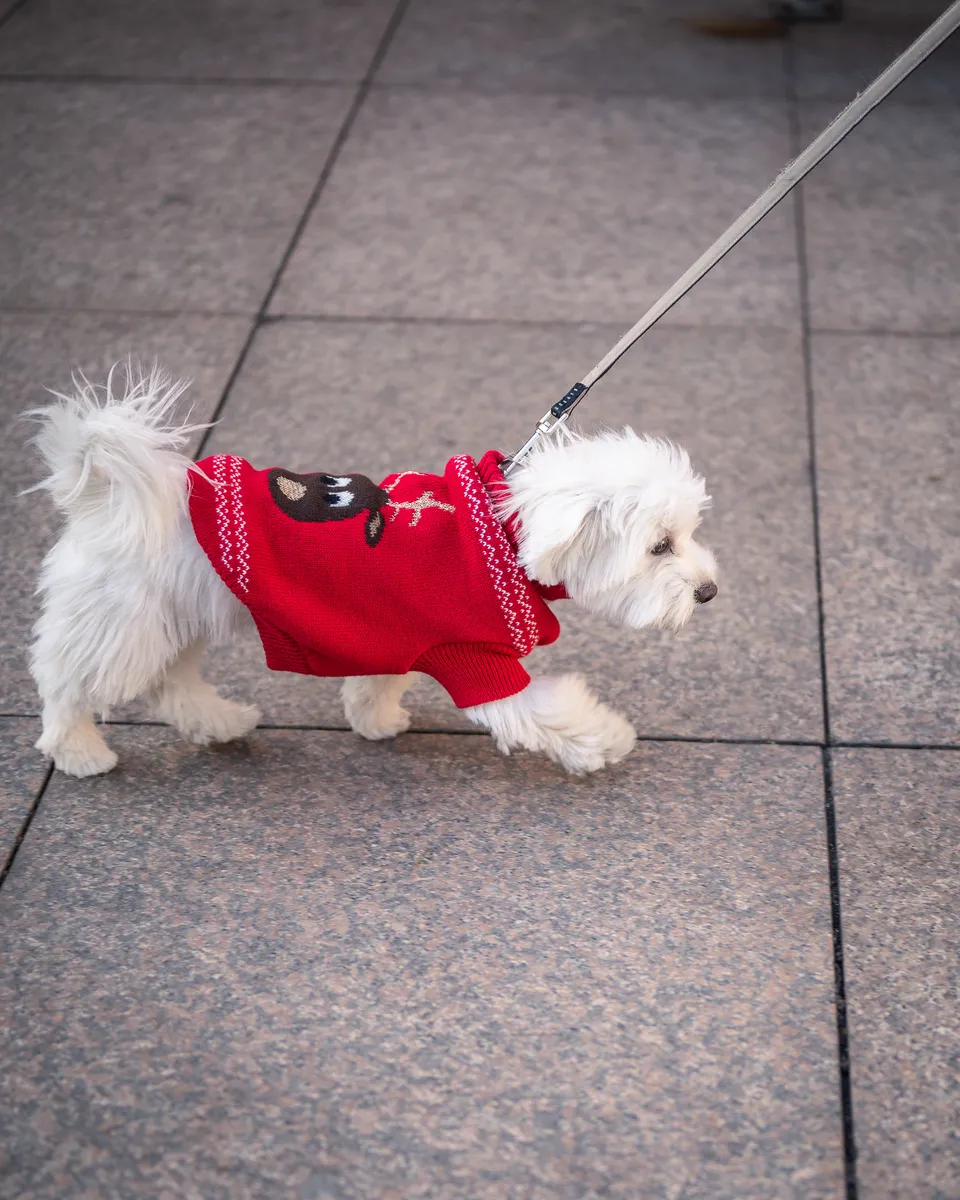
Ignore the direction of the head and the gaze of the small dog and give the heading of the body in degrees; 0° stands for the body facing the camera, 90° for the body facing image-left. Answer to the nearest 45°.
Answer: approximately 270°
